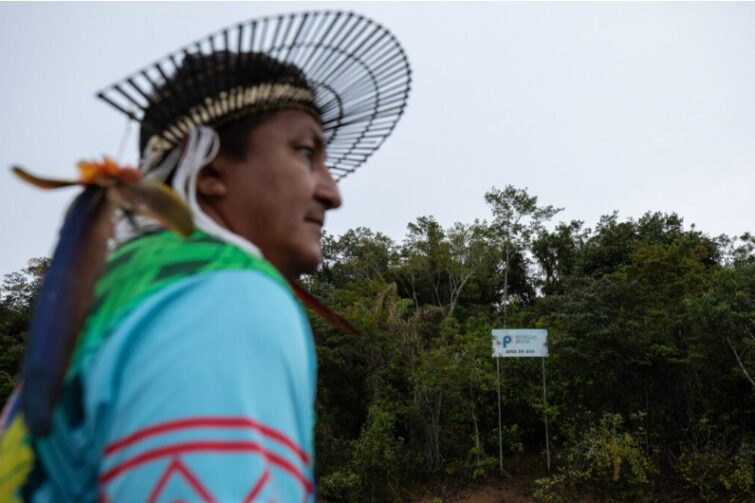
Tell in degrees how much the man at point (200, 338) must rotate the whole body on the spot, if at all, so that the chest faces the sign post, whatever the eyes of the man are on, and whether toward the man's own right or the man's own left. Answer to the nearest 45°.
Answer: approximately 45° to the man's own left

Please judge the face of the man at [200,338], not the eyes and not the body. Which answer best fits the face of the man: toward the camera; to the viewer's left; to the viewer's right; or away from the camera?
to the viewer's right

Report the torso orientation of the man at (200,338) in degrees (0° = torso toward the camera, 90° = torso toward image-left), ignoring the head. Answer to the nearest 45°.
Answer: approximately 270°
